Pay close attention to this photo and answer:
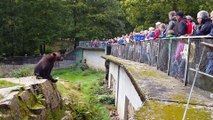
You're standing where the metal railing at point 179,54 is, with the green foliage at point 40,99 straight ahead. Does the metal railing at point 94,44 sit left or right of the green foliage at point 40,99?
right

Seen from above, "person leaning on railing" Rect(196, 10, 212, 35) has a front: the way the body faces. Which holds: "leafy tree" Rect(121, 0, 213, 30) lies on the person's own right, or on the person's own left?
on the person's own right

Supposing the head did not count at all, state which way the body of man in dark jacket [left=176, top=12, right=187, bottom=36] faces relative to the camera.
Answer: to the viewer's left

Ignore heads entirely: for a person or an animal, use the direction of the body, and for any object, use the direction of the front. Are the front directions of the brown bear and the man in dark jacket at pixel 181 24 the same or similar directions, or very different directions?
very different directions

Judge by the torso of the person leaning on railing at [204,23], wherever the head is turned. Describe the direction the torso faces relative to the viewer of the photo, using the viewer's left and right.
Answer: facing to the left of the viewer

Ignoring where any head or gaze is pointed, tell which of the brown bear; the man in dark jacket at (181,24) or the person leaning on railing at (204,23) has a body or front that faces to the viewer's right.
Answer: the brown bear

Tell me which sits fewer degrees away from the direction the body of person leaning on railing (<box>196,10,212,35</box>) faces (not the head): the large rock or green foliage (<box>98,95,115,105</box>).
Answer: the large rock
